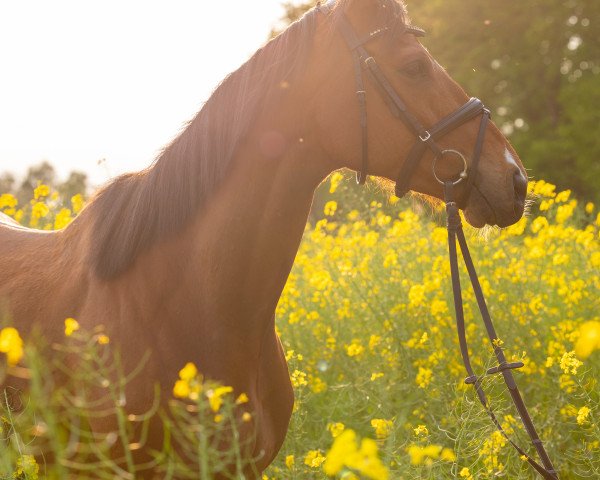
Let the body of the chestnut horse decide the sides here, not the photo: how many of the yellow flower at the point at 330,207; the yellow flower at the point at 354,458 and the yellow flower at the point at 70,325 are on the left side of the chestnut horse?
1

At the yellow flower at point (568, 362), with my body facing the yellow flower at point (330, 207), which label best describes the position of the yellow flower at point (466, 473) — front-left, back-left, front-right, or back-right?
back-left

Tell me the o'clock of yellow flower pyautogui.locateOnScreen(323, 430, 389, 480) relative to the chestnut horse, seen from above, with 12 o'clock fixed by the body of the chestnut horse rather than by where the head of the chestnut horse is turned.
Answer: The yellow flower is roughly at 3 o'clock from the chestnut horse.

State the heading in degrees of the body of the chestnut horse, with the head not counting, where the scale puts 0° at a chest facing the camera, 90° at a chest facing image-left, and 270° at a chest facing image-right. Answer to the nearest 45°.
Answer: approximately 270°

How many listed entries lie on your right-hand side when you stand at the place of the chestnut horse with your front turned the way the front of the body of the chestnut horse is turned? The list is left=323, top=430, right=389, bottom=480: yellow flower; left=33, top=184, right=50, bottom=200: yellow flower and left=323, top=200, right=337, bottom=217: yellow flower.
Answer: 1

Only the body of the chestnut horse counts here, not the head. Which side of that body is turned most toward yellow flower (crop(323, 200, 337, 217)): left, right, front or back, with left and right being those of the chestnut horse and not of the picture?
left
